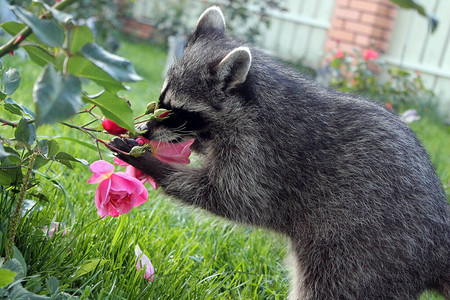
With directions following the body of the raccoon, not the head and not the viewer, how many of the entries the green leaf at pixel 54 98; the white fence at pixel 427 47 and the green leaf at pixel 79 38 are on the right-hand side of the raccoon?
1

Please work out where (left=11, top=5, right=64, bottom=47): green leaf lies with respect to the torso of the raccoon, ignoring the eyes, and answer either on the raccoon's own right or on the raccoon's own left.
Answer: on the raccoon's own left

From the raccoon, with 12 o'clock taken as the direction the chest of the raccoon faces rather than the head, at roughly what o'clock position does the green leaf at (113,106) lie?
The green leaf is roughly at 12 o'clock from the raccoon.

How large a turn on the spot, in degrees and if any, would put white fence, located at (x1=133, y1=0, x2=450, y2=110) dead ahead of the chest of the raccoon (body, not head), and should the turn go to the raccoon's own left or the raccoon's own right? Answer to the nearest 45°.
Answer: approximately 90° to the raccoon's own right

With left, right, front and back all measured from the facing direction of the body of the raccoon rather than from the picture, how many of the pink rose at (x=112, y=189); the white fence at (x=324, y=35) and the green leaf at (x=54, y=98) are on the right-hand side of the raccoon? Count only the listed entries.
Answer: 1

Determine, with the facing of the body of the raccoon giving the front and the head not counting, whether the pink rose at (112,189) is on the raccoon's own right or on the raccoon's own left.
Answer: on the raccoon's own left

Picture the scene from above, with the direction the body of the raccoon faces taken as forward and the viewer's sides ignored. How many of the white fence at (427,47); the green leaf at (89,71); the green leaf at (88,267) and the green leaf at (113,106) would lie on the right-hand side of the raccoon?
1

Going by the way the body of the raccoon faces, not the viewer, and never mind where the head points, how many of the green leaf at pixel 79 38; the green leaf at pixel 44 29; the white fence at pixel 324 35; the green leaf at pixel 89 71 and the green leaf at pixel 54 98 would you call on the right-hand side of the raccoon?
1

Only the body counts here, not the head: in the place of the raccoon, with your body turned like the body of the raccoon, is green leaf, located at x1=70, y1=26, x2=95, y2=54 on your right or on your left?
on your left

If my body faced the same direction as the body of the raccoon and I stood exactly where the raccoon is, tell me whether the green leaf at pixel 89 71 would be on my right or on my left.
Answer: on my left

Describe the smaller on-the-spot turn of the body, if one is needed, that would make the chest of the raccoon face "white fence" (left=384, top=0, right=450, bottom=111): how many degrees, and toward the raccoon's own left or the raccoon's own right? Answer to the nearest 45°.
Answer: approximately 90° to the raccoon's own right

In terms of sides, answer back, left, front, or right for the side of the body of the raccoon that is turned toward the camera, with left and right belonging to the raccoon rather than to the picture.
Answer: left
